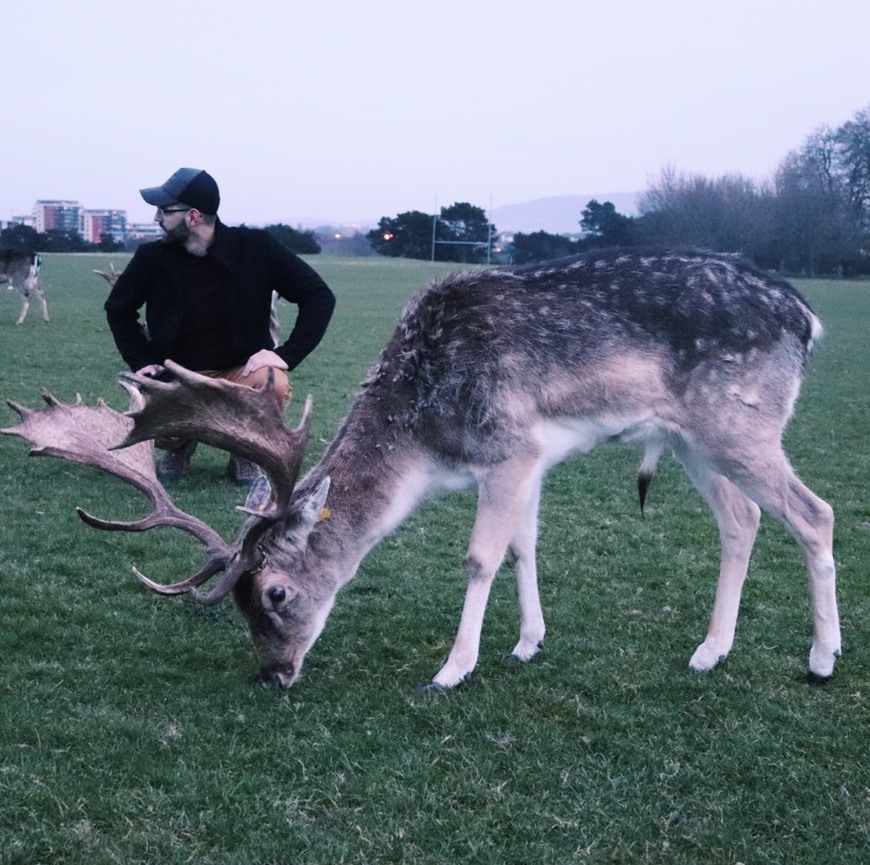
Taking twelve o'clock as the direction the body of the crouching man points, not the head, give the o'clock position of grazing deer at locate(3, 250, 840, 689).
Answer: The grazing deer is roughly at 11 o'clock from the crouching man.

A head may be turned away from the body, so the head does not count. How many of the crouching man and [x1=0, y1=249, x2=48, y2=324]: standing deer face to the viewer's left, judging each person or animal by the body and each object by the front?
1

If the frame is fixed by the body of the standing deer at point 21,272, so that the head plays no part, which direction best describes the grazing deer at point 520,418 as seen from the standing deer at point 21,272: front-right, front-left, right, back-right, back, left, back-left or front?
left

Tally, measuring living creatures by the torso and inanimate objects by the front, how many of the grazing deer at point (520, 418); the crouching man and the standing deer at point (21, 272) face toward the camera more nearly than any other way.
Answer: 1

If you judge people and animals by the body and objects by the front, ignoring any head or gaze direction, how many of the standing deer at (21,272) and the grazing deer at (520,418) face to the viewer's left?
2

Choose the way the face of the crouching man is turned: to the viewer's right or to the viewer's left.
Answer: to the viewer's left

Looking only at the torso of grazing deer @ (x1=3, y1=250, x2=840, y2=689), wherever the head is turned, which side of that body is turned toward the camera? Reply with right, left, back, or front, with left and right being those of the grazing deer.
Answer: left

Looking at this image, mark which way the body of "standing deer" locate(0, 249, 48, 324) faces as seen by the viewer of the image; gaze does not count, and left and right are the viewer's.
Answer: facing to the left of the viewer

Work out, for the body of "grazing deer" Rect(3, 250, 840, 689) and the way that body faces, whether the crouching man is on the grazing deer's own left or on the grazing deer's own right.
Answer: on the grazing deer's own right

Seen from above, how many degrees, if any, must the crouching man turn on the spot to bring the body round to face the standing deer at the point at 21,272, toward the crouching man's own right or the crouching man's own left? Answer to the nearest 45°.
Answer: approximately 180°

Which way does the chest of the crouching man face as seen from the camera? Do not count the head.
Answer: toward the camera

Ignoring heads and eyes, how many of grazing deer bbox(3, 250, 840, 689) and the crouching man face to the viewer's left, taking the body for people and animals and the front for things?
1

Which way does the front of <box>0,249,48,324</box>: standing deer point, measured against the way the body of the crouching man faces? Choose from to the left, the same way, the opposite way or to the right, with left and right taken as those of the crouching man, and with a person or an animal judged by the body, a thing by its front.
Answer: to the right
